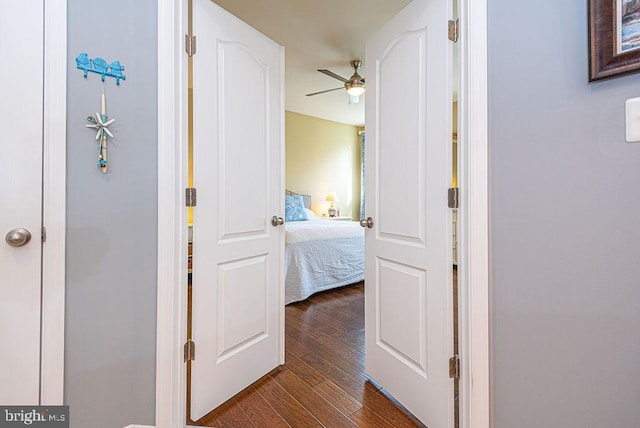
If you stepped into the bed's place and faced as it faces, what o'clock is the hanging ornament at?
The hanging ornament is roughly at 2 o'clock from the bed.

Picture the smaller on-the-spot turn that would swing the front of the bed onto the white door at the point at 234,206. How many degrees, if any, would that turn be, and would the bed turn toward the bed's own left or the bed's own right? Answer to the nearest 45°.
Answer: approximately 45° to the bed's own right

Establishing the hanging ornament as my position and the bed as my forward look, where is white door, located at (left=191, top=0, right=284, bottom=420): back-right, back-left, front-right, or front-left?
front-right

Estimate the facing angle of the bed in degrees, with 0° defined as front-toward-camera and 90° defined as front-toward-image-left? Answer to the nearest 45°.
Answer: approximately 315°

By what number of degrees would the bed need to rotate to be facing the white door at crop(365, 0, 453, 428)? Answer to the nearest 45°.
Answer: approximately 45° to its right

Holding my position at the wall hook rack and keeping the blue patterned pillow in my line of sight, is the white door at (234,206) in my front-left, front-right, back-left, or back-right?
front-right

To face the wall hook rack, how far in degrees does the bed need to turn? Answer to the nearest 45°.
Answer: approximately 45° to its right
